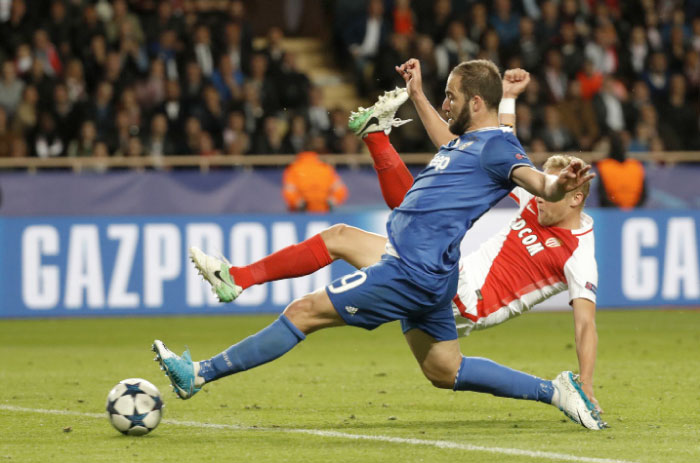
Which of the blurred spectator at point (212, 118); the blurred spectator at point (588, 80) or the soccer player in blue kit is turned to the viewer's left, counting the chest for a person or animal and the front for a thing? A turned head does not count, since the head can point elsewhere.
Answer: the soccer player in blue kit

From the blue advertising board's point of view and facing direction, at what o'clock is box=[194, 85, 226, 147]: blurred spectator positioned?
The blurred spectator is roughly at 6 o'clock from the blue advertising board.

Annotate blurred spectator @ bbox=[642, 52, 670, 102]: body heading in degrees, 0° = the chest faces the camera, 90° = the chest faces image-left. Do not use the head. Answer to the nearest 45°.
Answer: approximately 0°

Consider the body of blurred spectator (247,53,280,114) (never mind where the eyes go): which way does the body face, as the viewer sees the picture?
toward the camera

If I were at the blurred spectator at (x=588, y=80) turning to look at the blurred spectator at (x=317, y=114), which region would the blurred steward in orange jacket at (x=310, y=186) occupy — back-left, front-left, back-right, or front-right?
front-left

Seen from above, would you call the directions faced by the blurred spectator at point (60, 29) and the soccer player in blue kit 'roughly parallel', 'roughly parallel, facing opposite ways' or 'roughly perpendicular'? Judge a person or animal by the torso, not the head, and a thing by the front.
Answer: roughly perpendicular

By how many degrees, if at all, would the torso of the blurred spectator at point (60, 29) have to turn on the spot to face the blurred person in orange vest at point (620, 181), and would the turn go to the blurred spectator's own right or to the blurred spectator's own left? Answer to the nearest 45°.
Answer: approximately 45° to the blurred spectator's own left

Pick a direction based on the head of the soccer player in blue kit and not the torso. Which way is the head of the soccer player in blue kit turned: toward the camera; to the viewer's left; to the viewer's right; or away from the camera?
to the viewer's left

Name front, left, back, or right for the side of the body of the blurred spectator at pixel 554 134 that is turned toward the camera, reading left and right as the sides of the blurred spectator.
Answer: front

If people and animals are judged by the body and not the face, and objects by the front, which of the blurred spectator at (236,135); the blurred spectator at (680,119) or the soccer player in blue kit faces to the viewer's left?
the soccer player in blue kit

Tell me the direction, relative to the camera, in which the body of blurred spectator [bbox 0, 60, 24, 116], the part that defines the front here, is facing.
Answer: toward the camera

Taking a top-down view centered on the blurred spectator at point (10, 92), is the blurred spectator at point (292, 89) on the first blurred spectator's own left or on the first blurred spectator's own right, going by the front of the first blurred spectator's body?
on the first blurred spectator's own left

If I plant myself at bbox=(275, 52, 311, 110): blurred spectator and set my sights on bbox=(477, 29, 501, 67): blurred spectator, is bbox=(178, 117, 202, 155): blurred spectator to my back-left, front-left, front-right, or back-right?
back-right

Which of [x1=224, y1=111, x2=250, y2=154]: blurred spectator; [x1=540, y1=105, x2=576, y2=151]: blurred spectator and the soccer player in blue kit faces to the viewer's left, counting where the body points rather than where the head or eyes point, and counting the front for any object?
the soccer player in blue kit

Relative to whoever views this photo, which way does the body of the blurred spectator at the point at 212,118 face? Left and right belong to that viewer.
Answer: facing the viewer

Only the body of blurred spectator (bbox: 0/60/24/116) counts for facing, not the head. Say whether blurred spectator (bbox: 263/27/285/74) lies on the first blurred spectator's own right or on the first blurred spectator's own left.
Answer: on the first blurred spectator's own left
